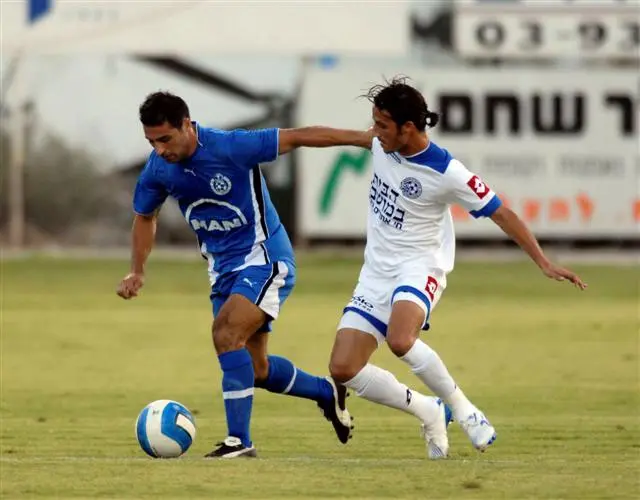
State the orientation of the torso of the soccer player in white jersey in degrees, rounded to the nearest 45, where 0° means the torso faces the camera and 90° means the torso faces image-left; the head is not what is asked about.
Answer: approximately 45°

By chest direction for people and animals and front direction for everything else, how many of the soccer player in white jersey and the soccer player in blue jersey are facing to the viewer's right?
0

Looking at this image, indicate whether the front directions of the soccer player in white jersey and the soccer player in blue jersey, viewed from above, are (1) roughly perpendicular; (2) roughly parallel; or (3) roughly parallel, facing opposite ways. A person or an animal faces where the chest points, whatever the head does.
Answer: roughly parallel

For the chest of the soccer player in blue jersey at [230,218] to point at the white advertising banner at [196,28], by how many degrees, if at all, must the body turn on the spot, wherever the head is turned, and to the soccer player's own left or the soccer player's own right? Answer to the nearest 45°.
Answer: approximately 135° to the soccer player's own right

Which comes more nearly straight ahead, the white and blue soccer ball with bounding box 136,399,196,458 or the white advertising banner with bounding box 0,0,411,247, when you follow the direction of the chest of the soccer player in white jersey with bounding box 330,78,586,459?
the white and blue soccer ball

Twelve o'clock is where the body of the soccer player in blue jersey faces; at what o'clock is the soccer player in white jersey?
The soccer player in white jersey is roughly at 8 o'clock from the soccer player in blue jersey.

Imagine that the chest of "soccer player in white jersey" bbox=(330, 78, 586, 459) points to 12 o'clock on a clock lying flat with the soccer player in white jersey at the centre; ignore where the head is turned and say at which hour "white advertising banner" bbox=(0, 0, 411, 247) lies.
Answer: The white advertising banner is roughly at 4 o'clock from the soccer player in white jersey.

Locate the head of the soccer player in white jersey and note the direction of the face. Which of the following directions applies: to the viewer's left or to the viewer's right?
to the viewer's left

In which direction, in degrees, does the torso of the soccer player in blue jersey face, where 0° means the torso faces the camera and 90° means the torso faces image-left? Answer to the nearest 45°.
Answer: approximately 45°

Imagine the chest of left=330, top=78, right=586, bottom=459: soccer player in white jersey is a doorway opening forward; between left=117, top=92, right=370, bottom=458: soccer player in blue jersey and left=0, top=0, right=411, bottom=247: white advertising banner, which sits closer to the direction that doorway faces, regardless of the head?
the soccer player in blue jersey

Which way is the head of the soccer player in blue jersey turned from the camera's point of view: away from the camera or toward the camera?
toward the camera
